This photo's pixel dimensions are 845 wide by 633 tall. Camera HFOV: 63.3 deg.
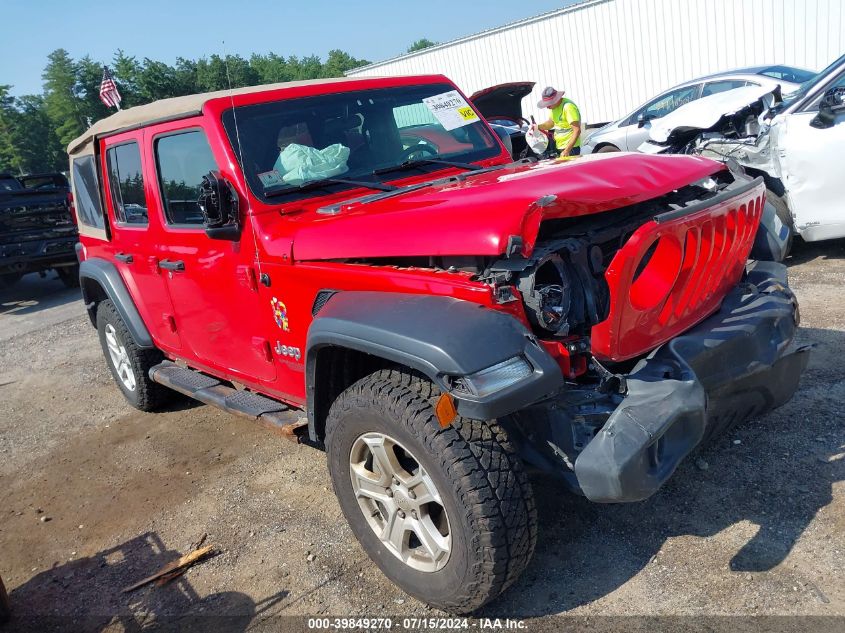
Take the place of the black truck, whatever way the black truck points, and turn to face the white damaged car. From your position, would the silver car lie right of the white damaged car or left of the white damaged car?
left

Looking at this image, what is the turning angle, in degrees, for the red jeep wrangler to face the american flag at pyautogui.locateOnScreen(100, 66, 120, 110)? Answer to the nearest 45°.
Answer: approximately 180°

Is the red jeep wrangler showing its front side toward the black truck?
no

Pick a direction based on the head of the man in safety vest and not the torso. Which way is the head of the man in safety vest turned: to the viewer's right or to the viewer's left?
to the viewer's left

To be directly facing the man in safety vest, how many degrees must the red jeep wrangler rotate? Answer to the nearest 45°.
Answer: approximately 135° to its left

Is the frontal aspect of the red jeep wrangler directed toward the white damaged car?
no

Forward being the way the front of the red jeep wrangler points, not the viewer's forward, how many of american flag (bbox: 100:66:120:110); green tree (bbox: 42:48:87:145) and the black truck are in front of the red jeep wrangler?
0

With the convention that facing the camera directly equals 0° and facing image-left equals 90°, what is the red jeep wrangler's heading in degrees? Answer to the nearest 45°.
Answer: approximately 315°

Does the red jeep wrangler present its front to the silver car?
no

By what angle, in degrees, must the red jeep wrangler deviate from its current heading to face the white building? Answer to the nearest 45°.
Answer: approximately 135° to its left
